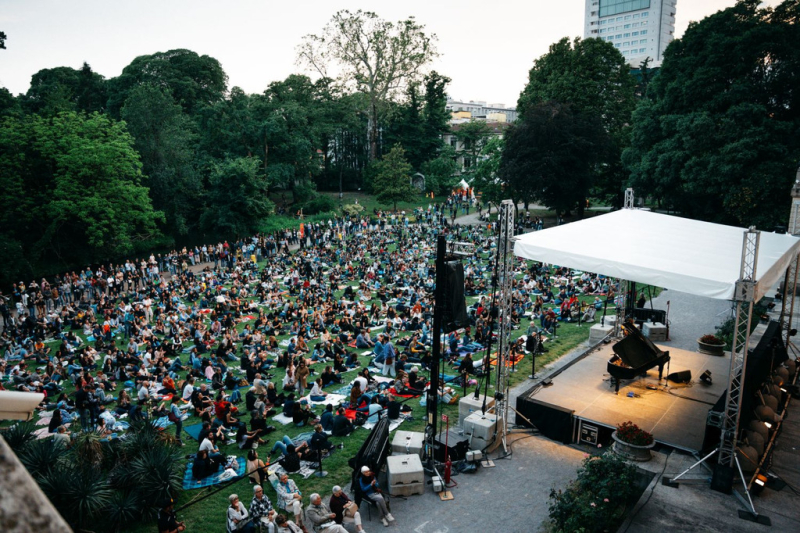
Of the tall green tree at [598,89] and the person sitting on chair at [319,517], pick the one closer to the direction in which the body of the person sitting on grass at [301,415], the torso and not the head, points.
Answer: the tall green tree

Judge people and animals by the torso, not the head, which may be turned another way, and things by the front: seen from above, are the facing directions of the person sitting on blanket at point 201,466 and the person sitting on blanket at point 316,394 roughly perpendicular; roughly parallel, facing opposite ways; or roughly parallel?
roughly parallel

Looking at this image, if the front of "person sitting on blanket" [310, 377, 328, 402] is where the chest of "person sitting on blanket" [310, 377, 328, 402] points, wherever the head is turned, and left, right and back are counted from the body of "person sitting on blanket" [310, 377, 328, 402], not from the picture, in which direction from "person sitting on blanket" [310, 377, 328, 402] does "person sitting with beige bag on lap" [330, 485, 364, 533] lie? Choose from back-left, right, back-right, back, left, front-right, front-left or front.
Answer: right

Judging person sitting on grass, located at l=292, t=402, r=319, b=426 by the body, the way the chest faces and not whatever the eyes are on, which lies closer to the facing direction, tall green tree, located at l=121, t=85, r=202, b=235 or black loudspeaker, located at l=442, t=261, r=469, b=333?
the black loudspeaker

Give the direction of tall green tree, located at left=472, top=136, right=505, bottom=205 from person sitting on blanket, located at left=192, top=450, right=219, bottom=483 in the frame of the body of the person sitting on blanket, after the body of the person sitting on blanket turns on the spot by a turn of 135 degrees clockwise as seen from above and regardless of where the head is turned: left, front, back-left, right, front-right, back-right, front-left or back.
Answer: back

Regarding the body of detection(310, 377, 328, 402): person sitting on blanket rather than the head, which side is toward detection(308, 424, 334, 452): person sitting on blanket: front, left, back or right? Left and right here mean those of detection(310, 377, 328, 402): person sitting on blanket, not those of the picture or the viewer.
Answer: right

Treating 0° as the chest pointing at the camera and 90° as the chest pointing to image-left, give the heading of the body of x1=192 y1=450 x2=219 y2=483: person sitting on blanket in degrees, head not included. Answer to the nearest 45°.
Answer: approximately 270°

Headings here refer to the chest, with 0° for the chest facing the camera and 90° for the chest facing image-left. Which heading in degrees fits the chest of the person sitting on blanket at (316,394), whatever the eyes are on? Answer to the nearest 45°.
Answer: approximately 270°

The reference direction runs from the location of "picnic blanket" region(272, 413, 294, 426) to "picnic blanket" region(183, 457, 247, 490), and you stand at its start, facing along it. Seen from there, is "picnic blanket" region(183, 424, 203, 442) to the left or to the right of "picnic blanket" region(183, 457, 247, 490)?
right

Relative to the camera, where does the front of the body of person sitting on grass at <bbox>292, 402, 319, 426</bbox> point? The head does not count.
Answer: to the viewer's right

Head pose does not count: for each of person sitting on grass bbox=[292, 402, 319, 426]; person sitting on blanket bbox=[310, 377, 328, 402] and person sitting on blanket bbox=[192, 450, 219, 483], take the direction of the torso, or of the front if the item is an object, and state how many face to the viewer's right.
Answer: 3

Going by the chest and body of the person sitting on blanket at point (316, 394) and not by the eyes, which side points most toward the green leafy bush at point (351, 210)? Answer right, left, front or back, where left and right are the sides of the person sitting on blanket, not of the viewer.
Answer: left
